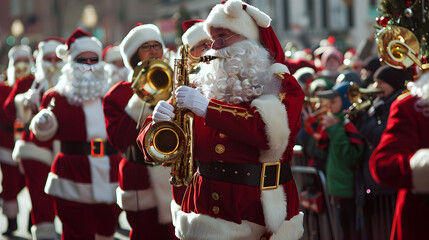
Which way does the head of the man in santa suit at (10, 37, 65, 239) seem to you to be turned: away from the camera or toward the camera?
toward the camera

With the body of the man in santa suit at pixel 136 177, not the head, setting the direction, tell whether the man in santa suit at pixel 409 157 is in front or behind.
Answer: in front

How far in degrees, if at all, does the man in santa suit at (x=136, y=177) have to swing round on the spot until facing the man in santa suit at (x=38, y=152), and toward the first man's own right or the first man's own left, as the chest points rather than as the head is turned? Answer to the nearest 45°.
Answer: approximately 180°

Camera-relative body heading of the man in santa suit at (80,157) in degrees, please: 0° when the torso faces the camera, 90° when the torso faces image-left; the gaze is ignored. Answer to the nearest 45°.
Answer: approximately 315°

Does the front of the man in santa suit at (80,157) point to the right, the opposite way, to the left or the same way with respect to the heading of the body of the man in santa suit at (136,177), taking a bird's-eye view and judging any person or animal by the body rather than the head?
the same way

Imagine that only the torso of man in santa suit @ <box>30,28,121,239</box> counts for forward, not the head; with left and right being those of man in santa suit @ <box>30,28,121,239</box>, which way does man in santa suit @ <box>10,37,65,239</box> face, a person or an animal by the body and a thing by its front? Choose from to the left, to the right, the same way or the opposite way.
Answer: the same way

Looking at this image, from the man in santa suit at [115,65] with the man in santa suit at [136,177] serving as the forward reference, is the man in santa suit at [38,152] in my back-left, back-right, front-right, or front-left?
front-right

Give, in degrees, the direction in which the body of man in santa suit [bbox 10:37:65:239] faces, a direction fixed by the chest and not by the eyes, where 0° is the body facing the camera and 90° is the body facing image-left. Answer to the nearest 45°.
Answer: approximately 315°

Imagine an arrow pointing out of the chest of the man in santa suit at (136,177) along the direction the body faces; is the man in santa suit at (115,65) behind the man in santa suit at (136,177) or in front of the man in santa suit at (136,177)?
behind

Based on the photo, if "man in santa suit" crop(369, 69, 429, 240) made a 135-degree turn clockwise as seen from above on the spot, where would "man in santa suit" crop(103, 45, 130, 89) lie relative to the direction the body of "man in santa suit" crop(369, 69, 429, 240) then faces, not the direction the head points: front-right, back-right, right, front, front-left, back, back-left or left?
front-right

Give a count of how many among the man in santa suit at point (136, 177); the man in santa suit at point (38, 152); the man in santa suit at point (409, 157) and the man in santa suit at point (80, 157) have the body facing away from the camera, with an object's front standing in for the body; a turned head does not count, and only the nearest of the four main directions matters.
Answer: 0

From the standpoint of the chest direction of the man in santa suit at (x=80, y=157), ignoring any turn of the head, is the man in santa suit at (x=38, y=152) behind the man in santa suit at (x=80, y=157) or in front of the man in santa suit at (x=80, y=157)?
behind

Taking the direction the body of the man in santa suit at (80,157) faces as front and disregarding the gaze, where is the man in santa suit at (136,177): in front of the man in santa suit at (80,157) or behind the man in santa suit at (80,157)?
in front
